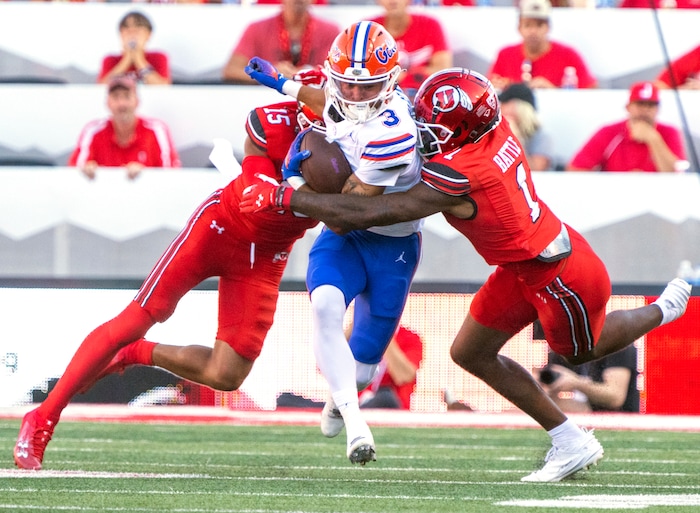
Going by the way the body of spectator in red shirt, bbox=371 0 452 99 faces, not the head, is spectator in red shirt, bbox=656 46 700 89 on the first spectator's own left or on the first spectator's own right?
on the first spectator's own left

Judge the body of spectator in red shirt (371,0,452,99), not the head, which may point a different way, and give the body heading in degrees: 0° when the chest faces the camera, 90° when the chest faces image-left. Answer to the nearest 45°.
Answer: approximately 0°

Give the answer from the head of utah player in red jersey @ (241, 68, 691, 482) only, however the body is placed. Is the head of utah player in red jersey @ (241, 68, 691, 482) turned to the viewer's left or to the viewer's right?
to the viewer's left

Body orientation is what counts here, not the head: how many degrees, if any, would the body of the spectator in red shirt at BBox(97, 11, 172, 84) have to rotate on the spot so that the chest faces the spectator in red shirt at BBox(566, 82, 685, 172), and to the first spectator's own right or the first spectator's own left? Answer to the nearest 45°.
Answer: approximately 90° to the first spectator's own left

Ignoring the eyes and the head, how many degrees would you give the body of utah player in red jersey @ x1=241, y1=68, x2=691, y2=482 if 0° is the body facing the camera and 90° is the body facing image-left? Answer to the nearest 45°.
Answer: approximately 90°

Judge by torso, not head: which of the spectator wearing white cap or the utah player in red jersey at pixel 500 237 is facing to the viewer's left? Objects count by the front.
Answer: the utah player in red jersey
